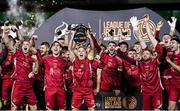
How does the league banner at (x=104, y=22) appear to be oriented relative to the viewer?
toward the camera
